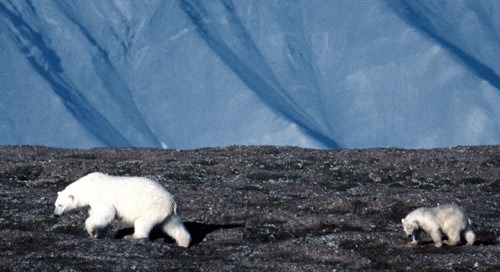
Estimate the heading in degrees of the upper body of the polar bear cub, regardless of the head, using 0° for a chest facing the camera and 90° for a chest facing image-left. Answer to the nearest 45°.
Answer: approximately 90°

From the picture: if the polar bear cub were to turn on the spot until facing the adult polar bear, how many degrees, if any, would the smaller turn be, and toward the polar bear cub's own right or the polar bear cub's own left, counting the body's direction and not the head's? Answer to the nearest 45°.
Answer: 0° — it already faces it

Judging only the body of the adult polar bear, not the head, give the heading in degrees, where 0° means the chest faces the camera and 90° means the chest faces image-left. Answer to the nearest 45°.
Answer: approximately 90°

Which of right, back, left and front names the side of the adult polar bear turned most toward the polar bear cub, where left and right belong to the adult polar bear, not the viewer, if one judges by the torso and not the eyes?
back

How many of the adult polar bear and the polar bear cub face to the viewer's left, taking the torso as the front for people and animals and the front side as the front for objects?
2
